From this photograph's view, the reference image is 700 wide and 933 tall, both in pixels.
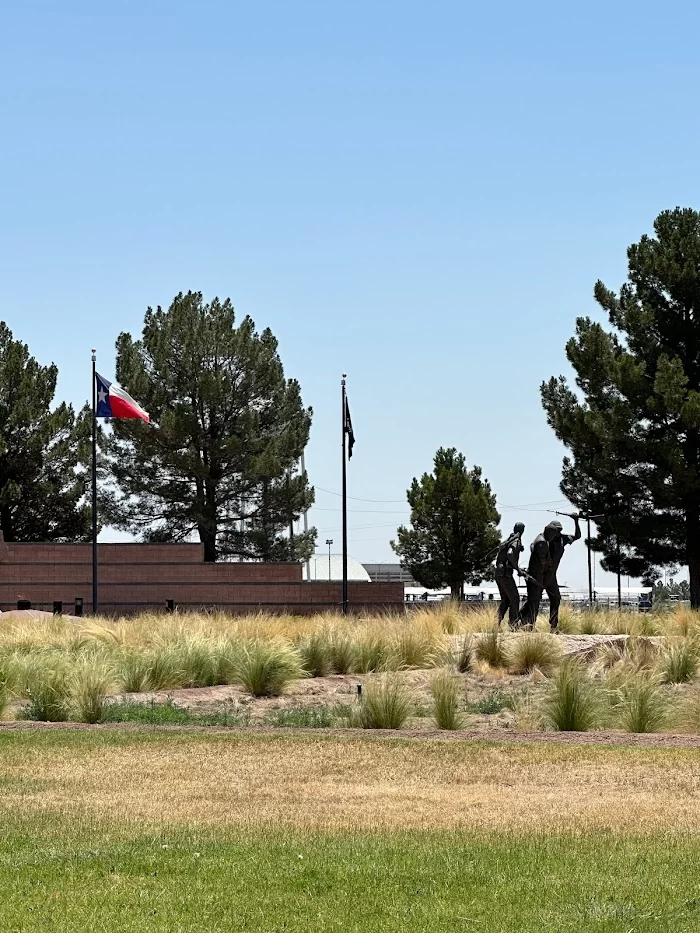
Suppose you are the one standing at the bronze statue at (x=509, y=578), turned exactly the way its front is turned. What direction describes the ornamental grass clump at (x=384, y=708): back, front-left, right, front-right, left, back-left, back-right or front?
right

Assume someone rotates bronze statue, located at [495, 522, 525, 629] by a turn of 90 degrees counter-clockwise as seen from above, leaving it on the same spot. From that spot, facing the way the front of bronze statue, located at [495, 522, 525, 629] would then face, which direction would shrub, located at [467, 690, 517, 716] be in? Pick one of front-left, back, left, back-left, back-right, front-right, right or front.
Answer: back

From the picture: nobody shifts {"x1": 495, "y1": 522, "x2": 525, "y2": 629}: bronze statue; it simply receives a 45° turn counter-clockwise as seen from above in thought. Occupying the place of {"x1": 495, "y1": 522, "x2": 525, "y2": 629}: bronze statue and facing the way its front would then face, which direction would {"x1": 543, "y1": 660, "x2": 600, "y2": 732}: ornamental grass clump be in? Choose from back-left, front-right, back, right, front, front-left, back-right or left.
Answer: back-right

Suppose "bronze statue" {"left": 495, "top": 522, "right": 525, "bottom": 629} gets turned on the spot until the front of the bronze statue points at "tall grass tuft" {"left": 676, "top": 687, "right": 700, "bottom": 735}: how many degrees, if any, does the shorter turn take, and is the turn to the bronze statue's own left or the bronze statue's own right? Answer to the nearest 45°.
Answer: approximately 90° to the bronze statue's own right

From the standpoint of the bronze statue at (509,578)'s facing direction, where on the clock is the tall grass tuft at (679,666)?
The tall grass tuft is roughly at 2 o'clock from the bronze statue.

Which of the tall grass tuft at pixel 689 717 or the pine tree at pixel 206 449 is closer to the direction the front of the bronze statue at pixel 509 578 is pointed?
the tall grass tuft

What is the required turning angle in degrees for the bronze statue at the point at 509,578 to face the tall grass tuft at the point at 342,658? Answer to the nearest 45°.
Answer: approximately 135° to its right

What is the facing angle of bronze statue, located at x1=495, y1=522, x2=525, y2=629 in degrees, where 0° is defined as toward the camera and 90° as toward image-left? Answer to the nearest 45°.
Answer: approximately 270°

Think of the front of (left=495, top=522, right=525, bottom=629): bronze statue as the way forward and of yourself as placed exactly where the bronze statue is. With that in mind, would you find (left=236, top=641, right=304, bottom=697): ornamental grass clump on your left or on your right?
on your right

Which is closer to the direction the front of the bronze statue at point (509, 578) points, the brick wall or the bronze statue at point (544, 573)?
the bronze statue

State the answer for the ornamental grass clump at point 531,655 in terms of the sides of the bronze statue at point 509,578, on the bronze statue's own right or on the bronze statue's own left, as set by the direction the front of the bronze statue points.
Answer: on the bronze statue's own right
